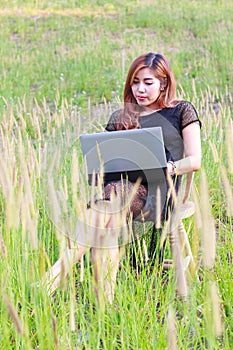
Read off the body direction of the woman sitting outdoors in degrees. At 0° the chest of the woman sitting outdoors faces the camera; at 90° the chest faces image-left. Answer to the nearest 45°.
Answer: approximately 45°

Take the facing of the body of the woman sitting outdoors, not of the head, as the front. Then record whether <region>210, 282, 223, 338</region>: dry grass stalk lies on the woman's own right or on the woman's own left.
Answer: on the woman's own left
